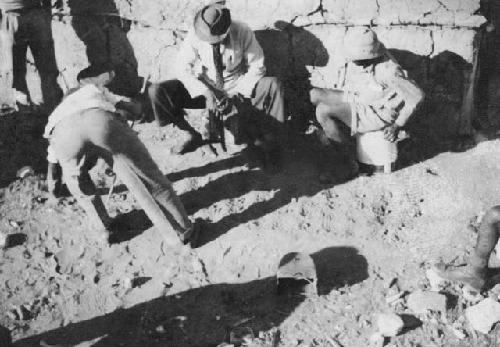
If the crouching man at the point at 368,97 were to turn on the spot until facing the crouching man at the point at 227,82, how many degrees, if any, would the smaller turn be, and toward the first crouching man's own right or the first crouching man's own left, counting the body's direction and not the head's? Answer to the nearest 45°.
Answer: approximately 45° to the first crouching man's own right

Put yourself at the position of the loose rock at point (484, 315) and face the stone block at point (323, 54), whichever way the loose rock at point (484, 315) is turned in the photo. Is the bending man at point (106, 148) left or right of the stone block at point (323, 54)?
left

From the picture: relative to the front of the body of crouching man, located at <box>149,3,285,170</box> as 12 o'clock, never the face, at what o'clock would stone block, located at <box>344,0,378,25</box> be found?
The stone block is roughly at 9 o'clock from the crouching man.

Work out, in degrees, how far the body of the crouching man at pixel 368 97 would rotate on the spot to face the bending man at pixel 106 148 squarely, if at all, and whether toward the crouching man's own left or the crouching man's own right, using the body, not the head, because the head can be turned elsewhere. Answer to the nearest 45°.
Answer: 0° — they already face them

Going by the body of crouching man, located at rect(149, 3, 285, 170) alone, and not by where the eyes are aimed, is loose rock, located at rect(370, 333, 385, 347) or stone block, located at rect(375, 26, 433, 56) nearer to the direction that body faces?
the loose rock

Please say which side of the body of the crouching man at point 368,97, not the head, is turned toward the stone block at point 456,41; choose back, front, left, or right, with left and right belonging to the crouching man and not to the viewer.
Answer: back

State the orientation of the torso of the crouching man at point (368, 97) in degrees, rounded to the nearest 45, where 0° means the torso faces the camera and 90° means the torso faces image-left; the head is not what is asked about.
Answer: approximately 45°

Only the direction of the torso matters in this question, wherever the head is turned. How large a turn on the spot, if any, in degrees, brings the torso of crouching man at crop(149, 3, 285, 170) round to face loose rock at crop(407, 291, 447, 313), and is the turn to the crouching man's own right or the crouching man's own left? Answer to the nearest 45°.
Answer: approximately 45° to the crouching man's own left
